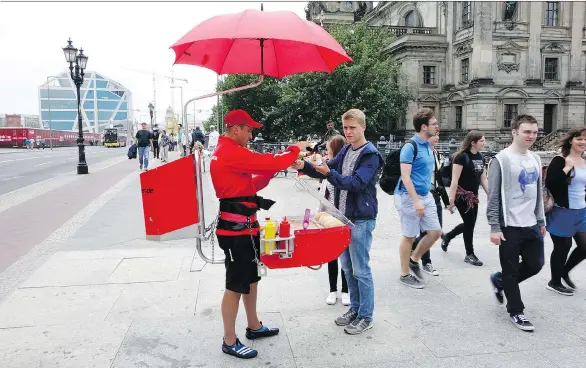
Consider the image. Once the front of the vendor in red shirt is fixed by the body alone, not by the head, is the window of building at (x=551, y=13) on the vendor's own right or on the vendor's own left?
on the vendor's own left

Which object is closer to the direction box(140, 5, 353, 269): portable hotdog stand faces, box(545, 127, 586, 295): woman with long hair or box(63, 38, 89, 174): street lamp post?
the woman with long hair

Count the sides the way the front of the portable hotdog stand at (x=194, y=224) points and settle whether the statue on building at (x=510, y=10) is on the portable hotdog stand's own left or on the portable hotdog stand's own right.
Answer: on the portable hotdog stand's own left

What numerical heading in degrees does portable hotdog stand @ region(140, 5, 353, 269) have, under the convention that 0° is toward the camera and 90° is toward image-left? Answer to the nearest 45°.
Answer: approximately 270°

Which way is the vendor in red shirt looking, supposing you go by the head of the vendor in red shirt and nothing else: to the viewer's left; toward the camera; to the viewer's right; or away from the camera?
to the viewer's right

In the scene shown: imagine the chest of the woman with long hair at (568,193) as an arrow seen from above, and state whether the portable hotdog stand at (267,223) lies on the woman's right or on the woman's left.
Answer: on the woman's right

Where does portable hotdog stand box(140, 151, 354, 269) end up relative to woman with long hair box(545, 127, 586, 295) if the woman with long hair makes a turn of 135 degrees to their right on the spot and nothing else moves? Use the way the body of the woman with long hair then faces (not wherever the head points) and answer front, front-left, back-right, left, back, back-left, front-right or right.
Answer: front-left

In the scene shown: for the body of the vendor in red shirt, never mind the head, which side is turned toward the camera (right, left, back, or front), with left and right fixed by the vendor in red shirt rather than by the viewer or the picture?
right
